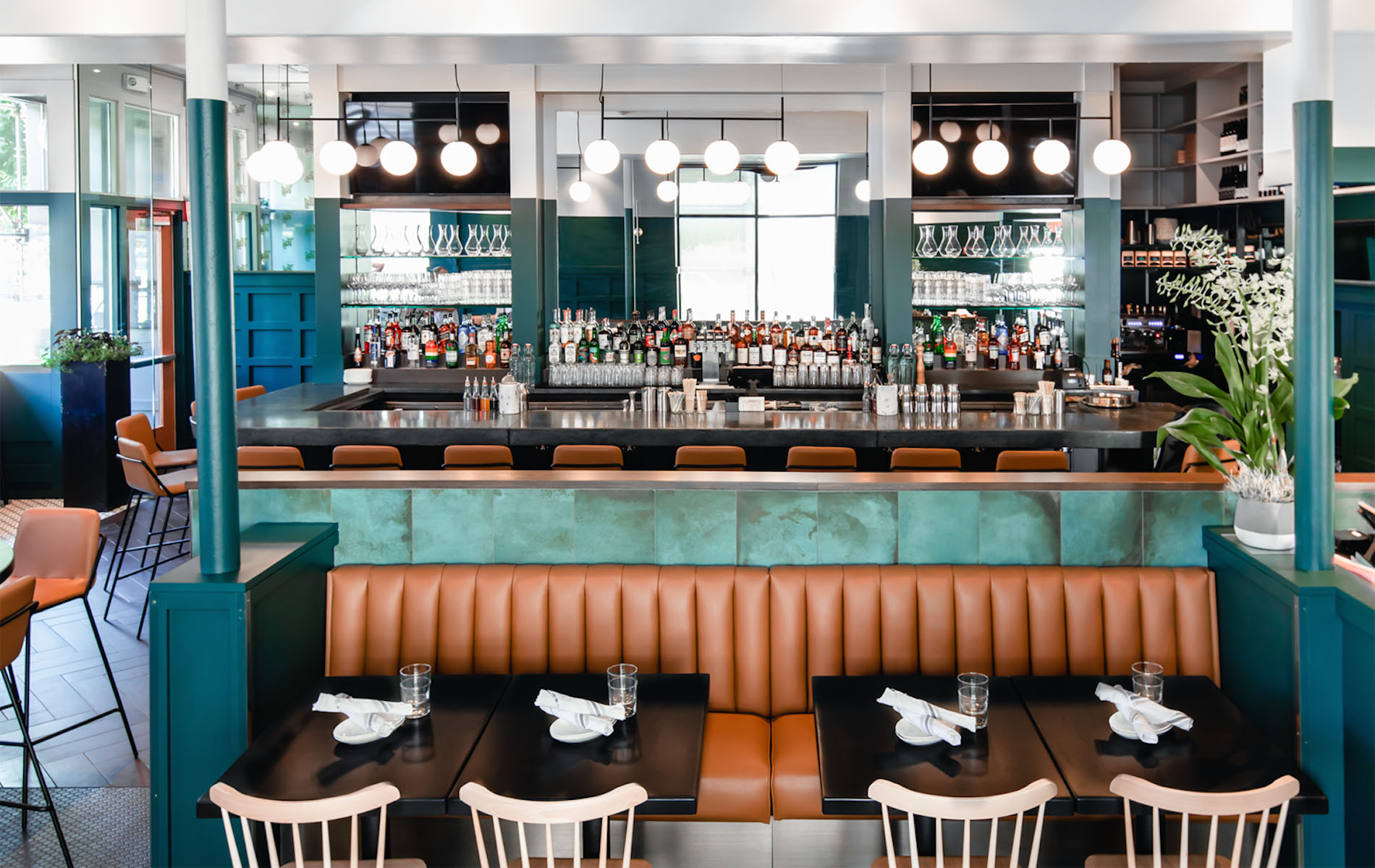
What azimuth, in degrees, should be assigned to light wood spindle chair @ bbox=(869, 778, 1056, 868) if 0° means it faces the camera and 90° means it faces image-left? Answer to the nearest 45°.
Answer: approximately 180°

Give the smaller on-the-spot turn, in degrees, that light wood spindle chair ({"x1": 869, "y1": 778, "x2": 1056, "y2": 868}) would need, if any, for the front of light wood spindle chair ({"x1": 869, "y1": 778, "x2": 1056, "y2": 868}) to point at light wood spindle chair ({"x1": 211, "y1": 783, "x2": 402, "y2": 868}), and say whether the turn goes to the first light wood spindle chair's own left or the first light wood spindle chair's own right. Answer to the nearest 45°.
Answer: approximately 90° to the first light wood spindle chair's own left

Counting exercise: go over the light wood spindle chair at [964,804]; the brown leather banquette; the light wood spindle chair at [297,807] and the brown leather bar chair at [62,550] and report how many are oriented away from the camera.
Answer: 2

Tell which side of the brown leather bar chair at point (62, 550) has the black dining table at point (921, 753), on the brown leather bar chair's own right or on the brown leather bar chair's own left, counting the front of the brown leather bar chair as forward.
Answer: on the brown leather bar chair's own left

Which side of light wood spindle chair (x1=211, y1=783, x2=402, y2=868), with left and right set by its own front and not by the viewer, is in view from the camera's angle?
back

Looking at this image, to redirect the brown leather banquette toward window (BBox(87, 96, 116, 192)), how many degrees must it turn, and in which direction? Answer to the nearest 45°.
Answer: approximately 135° to its right

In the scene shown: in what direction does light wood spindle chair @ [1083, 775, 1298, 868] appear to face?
away from the camera

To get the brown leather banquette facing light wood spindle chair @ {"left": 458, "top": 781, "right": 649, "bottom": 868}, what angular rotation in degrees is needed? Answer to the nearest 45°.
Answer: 0° — it already faces it
